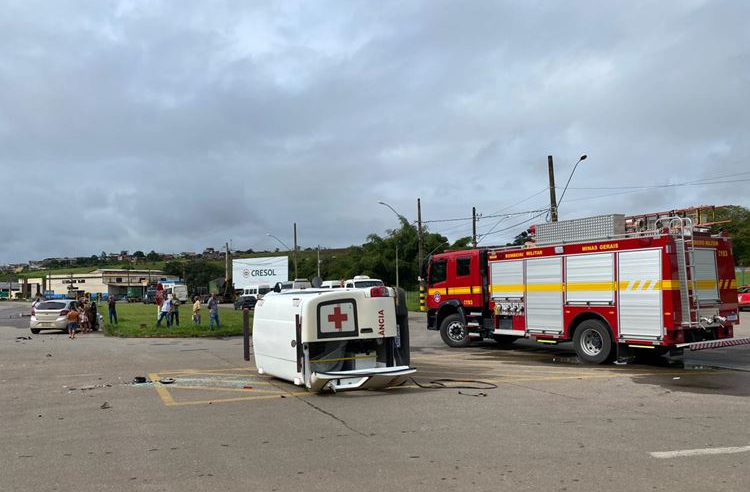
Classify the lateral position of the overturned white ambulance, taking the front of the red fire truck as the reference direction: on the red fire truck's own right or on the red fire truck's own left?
on the red fire truck's own left

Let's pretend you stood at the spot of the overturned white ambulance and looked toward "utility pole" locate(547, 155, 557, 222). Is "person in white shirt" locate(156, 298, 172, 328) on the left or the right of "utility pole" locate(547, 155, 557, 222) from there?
left

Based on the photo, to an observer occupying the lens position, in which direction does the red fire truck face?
facing away from the viewer and to the left of the viewer

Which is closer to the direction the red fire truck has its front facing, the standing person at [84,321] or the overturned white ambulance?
the standing person
